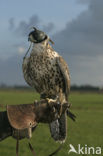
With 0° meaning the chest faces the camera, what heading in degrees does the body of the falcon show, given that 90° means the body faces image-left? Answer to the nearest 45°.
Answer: approximately 45°
